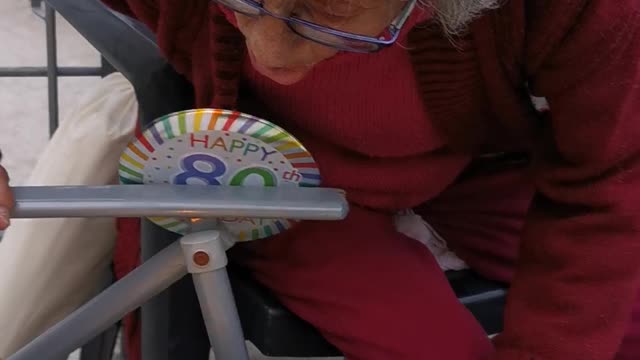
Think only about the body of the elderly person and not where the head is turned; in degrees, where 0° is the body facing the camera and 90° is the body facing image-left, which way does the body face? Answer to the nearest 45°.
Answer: approximately 45°

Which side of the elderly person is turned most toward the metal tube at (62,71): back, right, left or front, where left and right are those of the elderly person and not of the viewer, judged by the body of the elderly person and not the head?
right

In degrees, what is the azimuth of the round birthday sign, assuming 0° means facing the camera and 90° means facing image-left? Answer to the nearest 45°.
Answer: approximately 0°
